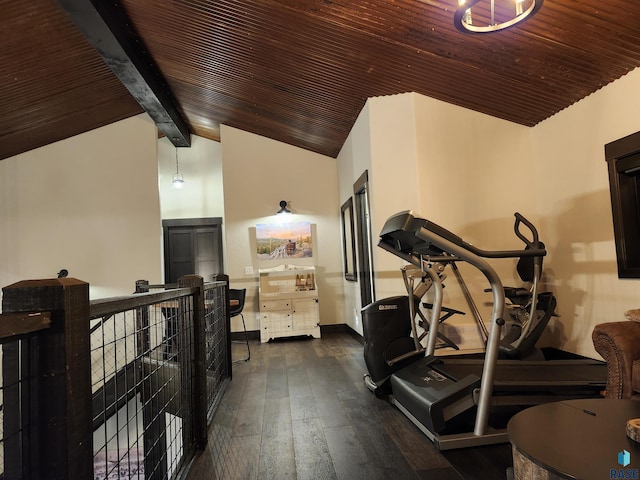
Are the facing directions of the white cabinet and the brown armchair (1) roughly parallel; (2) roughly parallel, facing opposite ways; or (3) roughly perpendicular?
roughly perpendicular

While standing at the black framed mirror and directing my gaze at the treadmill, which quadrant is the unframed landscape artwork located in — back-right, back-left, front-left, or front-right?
back-right

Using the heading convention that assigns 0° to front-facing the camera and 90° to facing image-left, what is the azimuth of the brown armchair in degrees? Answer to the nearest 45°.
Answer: approximately 45°

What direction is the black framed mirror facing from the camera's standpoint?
to the viewer's left

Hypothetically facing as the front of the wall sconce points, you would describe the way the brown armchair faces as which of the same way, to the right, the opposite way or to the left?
to the right

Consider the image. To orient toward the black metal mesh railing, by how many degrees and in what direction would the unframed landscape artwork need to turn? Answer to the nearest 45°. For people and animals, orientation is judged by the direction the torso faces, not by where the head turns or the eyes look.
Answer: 0° — it already faces it

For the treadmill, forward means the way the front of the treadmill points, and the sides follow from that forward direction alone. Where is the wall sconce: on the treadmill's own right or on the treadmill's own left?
on the treadmill's own right

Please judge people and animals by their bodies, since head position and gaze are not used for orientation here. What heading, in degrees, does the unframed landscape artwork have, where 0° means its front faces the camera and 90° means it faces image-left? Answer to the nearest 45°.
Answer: approximately 0°
